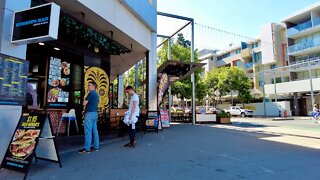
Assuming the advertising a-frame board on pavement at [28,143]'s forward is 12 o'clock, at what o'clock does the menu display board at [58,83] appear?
The menu display board is roughly at 5 o'clock from the advertising a-frame board on pavement.

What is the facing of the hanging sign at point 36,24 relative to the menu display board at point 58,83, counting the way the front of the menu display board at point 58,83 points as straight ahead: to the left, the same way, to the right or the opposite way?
to the right

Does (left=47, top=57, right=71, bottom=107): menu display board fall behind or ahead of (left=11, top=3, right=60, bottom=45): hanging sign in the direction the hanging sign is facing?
behind

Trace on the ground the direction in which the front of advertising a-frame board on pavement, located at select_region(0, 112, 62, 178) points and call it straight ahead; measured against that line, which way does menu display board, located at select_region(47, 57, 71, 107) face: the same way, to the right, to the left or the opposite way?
to the left

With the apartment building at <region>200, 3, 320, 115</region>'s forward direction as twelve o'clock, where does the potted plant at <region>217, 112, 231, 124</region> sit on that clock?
The potted plant is roughly at 11 o'clock from the apartment building.

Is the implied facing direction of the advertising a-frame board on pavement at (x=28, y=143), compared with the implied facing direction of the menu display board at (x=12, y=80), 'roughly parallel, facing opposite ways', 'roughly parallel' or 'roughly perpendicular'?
roughly perpendicular

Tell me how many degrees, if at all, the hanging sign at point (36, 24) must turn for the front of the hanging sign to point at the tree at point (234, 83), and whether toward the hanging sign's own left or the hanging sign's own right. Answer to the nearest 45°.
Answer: approximately 180°

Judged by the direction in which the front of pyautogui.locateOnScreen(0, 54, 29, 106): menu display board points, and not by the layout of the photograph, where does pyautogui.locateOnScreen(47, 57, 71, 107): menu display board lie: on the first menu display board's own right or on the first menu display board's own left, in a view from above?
on the first menu display board's own left

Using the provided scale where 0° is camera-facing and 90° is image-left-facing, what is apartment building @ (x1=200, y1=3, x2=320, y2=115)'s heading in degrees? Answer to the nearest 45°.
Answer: approximately 45°

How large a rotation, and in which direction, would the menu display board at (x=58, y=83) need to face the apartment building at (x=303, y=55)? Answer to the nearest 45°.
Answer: approximately 45° to its left

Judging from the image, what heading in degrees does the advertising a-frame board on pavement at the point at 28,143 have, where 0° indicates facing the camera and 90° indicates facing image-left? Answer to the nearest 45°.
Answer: approximately 45°
